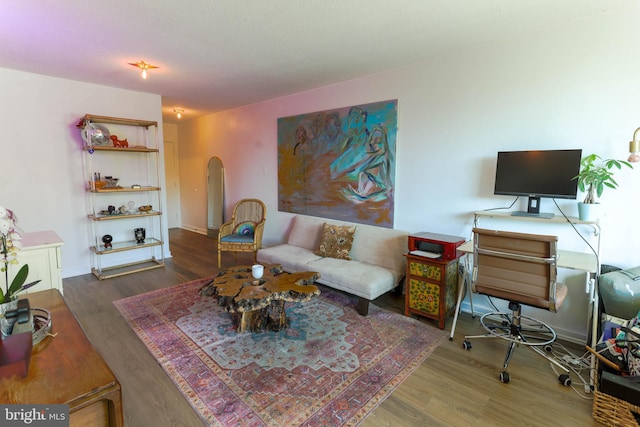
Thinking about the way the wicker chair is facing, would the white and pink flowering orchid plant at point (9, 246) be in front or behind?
in front

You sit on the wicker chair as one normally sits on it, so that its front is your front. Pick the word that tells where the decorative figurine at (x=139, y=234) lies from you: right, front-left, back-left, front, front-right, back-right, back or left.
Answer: front-right

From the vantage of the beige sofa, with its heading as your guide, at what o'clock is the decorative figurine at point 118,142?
The decorative figurine is roughly at 2 o'clock from the beige sofa.

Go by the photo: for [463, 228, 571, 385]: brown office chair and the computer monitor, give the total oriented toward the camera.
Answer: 1

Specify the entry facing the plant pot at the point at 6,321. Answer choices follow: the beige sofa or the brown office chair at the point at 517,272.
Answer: the beige sofa

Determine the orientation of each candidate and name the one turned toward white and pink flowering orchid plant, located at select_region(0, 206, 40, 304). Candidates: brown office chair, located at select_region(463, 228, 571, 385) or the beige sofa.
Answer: the beige sofa

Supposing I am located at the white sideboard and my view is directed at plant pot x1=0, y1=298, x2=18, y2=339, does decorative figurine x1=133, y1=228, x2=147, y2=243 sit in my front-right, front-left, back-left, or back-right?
back-left

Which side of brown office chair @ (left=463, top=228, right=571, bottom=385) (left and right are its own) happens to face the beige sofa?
left

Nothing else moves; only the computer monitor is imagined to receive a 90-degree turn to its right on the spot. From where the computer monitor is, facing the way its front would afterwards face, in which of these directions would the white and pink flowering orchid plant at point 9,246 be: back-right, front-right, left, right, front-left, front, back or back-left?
front-left

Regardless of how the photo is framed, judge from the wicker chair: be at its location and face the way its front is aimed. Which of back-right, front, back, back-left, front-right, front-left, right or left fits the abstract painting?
left

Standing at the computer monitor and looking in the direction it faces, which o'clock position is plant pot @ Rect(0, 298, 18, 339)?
The plant pot is roughly at 1 o'clock from the computer monitor.

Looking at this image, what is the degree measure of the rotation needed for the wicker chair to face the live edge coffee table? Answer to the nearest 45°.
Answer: approximately 45° to its left

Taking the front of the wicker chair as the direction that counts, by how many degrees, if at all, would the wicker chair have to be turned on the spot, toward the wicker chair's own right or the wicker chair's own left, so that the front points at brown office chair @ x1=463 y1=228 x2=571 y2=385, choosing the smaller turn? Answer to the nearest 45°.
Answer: approximately 90° to the wicker chair's own left

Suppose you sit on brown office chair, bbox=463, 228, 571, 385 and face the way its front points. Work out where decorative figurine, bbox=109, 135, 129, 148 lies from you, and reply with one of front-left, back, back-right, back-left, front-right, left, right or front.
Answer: back-left
